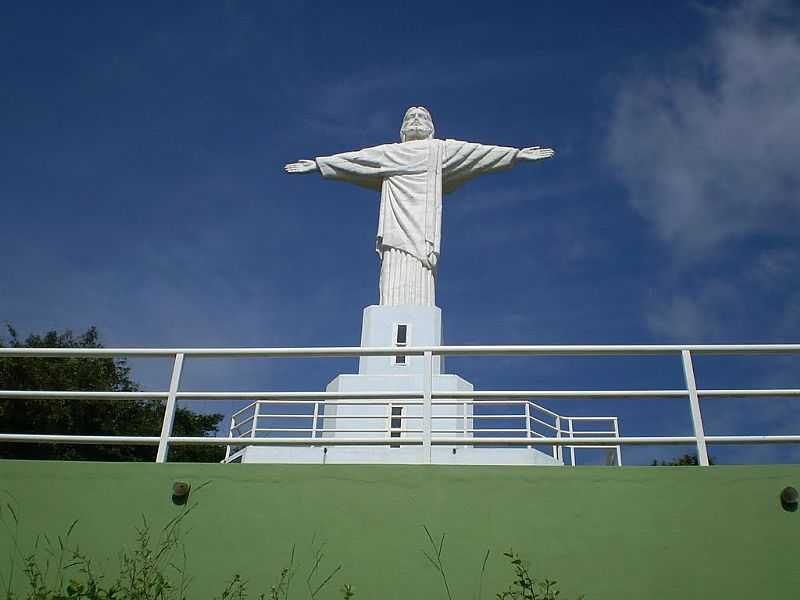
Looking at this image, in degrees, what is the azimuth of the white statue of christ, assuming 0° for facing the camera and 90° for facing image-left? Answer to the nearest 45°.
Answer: approximately 0°

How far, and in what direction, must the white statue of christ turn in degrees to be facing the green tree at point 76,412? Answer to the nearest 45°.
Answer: approximately 135° to its right
